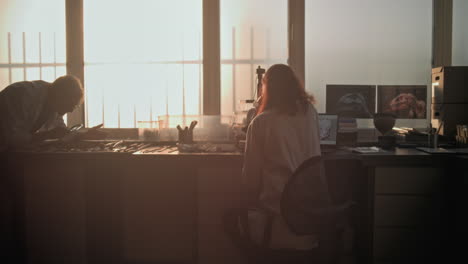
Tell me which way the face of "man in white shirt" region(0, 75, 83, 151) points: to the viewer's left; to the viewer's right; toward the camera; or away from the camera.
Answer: to the viewer's right

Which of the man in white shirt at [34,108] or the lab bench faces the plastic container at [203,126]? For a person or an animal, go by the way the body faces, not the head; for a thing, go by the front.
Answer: the man in white shirt

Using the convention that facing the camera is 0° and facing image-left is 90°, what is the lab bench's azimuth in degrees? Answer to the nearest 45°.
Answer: approximately 0°

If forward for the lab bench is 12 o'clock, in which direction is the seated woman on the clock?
The seated woman is roughly at 11 o'clock from the lab bench.

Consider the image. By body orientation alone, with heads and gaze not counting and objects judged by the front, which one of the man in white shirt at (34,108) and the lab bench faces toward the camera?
the lab bench

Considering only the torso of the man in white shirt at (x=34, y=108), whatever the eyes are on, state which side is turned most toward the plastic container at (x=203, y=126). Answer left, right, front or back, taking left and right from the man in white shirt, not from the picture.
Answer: front

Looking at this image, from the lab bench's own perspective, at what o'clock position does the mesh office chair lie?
The mesh office chair is roughly at 11 o'clock from the lab bench.

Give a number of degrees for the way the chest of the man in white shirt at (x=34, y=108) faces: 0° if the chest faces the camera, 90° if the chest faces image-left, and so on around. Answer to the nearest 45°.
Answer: approximately 270°

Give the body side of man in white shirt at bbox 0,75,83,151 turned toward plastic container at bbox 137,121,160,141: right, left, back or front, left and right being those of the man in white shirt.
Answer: front
